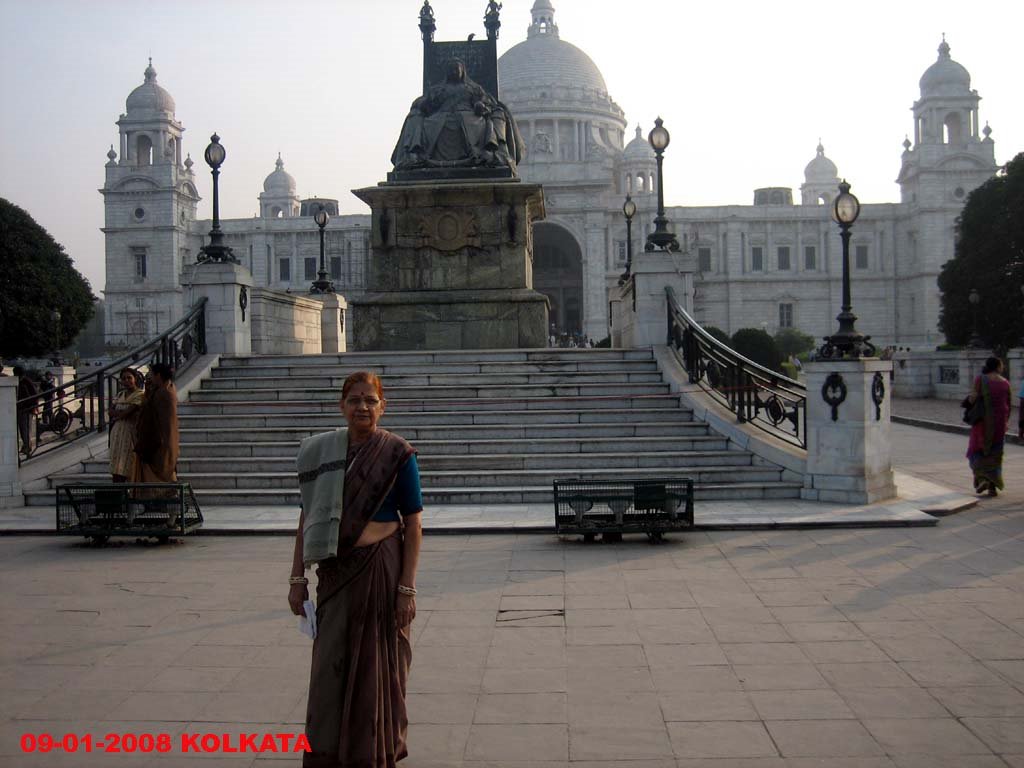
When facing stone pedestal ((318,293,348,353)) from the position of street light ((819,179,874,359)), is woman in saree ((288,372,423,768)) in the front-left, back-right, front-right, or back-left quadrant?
back-left

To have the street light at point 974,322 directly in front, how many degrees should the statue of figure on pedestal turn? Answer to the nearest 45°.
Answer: approximately 135° to its left

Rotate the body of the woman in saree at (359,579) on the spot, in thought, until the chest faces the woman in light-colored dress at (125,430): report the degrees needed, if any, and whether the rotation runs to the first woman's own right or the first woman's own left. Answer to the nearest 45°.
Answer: approximately 180°

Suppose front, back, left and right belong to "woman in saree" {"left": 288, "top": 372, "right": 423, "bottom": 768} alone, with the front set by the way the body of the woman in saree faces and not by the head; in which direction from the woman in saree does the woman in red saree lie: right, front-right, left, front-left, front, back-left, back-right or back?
back-left

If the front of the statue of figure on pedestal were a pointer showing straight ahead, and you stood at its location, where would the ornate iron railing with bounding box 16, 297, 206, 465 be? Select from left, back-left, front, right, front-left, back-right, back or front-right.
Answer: front-right

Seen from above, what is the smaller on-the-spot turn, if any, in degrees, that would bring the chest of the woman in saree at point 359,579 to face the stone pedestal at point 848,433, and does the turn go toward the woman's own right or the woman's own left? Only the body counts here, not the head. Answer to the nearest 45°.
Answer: approximately 135° to the woman's own left

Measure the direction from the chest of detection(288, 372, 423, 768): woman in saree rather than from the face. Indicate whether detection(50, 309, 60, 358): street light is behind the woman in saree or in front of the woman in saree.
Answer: behind

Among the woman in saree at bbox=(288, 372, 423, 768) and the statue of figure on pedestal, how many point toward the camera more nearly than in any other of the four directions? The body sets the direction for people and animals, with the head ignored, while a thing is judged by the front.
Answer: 2

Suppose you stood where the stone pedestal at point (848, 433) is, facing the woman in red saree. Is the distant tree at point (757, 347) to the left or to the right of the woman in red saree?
left
